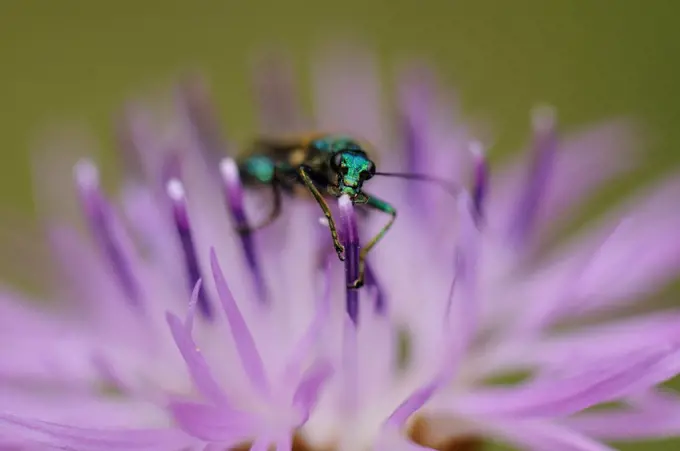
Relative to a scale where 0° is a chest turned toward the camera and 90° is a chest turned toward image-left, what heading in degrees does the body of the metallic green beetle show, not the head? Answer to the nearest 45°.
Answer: approximately 315°
